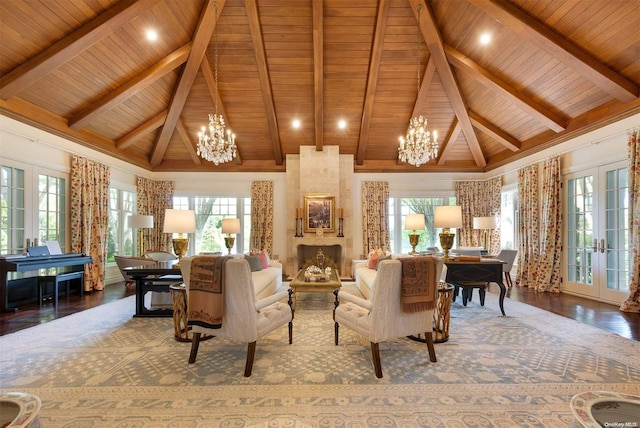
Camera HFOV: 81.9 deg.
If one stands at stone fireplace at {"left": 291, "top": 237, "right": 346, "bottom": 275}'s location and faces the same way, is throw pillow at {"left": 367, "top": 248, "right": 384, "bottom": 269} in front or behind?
in front

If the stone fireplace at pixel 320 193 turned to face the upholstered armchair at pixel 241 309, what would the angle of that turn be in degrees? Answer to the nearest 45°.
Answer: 0° — it already faces it

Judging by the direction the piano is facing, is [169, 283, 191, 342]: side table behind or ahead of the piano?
ahead

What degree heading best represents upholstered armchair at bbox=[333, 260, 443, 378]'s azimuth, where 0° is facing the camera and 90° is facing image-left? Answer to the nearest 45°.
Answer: approximately 135°

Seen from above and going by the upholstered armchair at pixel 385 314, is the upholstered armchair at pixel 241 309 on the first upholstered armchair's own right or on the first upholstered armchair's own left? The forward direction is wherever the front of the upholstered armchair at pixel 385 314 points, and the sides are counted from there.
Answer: on the first upholstered armchair's own left

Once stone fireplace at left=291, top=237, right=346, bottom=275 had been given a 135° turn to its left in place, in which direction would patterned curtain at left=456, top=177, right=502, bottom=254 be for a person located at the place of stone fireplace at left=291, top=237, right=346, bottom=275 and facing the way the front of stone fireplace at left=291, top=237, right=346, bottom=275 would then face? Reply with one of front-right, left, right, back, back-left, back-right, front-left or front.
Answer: front-right

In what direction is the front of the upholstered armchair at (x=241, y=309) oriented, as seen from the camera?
facing away from the viewer and to the right of the viewer

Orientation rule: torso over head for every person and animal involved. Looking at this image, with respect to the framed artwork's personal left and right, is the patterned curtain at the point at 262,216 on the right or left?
on its right

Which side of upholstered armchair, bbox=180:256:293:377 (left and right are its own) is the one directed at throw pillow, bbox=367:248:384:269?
front

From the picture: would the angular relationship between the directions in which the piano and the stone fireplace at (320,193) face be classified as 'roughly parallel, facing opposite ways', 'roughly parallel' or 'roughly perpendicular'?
roughly perpendicular

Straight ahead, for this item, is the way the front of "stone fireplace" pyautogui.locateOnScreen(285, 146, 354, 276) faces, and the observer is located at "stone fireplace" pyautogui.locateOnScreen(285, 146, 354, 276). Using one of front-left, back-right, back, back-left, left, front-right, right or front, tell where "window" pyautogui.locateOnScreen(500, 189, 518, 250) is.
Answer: left

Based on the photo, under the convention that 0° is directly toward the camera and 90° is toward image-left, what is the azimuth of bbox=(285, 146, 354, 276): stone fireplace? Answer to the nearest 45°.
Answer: approximately 0°

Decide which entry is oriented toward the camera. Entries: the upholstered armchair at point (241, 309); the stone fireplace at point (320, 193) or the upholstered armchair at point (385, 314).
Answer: the stone fireplace

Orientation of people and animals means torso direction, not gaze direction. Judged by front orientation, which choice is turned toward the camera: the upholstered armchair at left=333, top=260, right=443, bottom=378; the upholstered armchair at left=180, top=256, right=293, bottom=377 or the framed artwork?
the framed artwork

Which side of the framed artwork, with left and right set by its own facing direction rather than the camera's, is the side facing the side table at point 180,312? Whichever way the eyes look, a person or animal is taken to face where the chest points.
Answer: front

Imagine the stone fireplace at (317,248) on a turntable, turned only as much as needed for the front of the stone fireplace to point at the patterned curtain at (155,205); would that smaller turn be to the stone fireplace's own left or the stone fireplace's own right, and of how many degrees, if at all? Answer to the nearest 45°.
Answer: approximately 90° to the stone fireplace's own right

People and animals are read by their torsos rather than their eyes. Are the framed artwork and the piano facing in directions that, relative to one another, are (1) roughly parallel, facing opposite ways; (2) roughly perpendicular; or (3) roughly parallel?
roughly perpendicular
